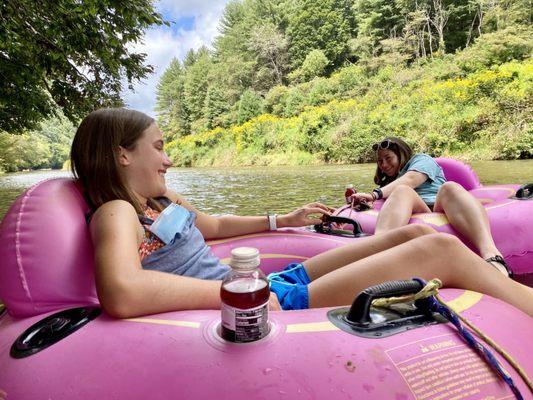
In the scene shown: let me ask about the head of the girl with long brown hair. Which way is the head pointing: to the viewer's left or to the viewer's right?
to the viewer's right

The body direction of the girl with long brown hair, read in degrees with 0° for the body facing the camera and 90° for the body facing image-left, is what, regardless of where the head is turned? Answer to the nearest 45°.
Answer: approximately 270°

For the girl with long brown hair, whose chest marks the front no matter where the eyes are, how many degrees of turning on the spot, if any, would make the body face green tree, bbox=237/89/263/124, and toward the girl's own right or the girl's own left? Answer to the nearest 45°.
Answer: approximately 90° to the girl's own left

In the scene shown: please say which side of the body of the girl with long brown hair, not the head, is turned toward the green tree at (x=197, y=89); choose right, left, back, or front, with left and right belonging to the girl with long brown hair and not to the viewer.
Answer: left

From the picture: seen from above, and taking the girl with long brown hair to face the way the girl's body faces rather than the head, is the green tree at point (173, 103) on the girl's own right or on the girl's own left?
on the girl's own left

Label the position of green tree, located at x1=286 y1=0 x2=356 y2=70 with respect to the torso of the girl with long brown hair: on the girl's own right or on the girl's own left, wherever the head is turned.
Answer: on the girl's own left

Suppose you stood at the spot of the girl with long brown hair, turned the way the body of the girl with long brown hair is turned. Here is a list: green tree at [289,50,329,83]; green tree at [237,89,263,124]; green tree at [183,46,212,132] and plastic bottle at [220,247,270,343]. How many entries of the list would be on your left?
3

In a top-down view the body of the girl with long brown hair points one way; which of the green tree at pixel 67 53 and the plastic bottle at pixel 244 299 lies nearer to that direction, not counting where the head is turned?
the plastic bottle

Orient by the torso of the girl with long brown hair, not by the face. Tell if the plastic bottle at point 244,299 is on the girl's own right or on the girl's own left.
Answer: on the girl's own right

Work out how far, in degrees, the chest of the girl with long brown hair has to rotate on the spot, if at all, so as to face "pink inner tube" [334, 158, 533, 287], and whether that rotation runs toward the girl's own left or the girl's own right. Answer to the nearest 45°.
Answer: approximately 45° to the girl's own left

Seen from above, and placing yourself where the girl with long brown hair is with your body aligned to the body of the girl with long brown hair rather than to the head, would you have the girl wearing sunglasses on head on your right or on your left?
on your left

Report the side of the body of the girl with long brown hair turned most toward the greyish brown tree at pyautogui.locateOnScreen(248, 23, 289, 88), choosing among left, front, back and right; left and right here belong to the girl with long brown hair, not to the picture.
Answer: left

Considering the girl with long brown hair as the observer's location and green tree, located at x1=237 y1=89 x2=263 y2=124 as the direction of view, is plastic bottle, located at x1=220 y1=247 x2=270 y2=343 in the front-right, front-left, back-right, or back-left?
back-right
